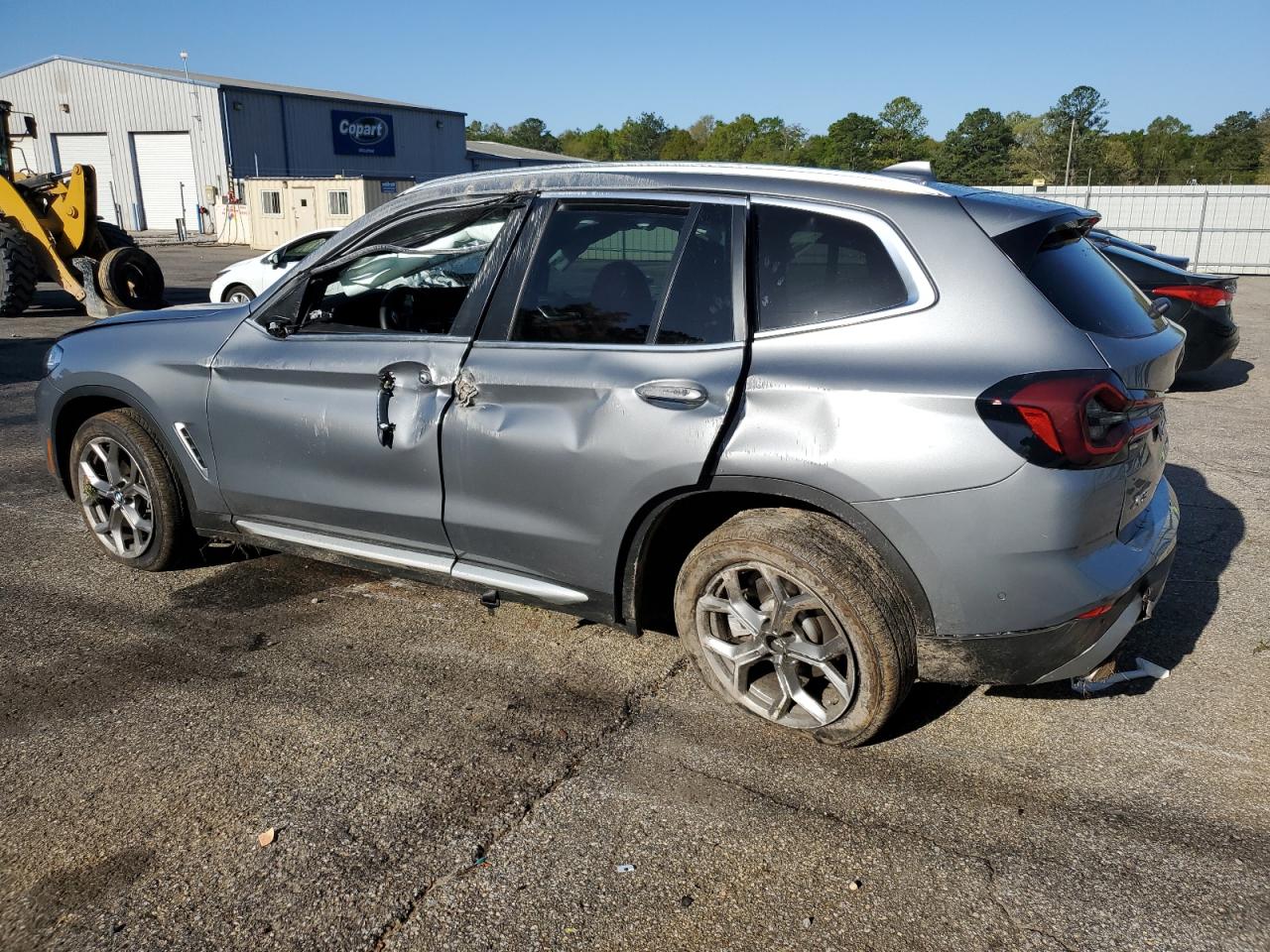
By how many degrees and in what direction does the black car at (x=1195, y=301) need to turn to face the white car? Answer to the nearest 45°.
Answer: approximately 45° to its left

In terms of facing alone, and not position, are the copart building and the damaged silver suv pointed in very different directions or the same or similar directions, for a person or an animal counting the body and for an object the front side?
very different directions

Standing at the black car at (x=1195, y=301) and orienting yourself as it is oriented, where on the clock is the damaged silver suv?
The damaged silver suv is roughly at 8 o'clock from the black car.

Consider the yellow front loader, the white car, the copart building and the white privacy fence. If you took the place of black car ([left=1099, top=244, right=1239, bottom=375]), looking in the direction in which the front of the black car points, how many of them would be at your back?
0

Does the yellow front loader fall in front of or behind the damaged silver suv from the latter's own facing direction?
in front

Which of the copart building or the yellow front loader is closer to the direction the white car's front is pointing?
the yellow front loader

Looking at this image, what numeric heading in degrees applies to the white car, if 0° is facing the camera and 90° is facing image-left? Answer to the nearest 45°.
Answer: approximately 90°

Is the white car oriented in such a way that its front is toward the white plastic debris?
no

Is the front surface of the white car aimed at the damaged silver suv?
no

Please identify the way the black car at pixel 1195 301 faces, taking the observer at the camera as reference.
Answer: facing away from the viewer and to the left of the viewer

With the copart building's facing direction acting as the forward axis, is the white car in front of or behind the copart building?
in front

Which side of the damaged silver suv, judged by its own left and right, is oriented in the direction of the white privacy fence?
right
